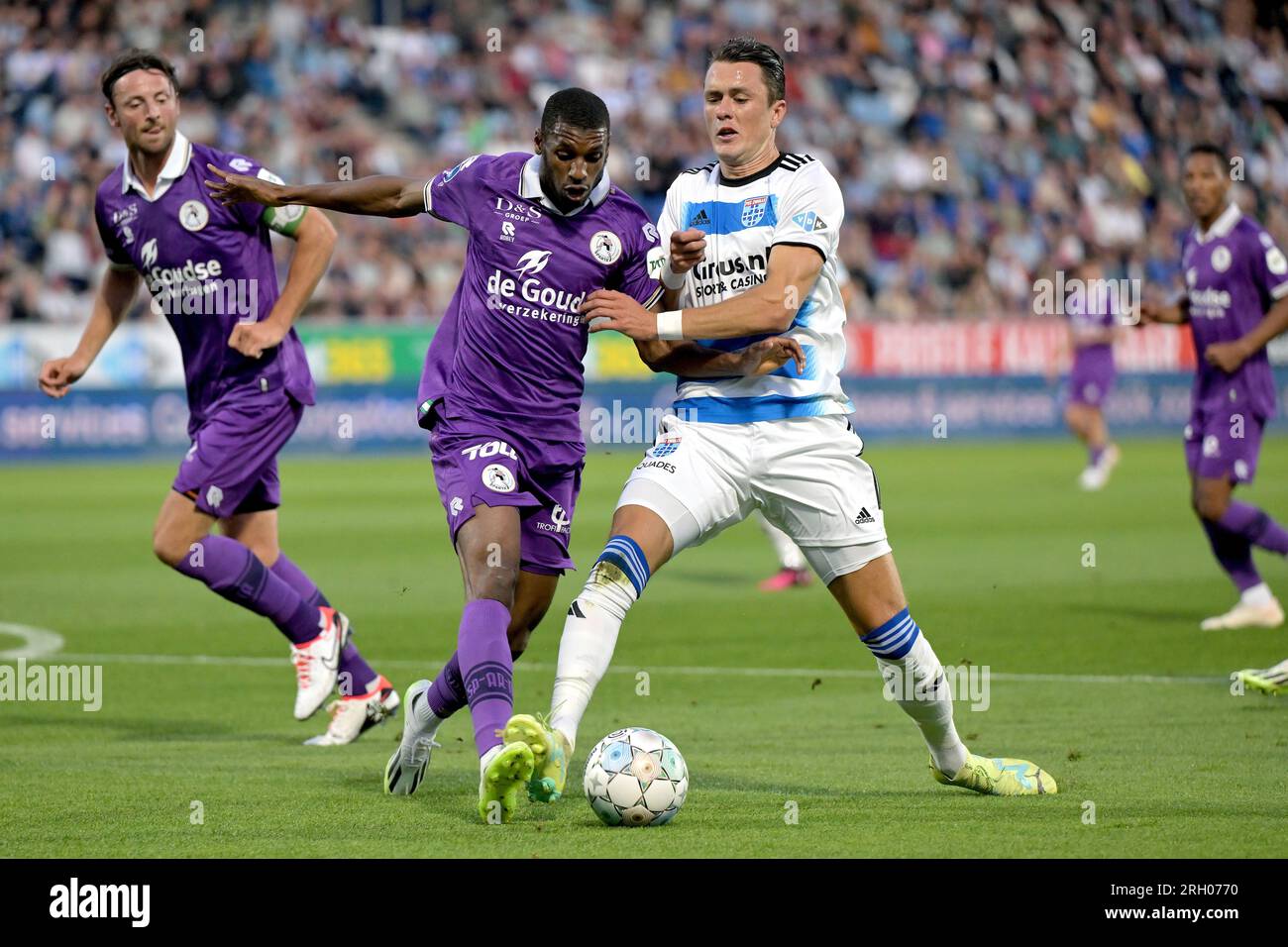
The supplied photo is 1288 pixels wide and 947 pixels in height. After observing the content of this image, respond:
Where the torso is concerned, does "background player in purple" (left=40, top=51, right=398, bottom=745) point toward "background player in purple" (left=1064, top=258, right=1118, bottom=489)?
no

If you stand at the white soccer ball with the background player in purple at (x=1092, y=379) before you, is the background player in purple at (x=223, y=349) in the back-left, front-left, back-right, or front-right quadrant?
front-left

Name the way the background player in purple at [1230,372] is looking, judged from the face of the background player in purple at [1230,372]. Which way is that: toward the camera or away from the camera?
toward the camera

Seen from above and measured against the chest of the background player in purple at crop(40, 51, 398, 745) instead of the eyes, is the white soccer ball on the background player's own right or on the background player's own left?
on the background player's own left

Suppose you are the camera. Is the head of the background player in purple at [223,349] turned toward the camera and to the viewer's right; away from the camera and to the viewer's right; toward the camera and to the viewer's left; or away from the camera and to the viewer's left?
toward the camera and to the viewer's right

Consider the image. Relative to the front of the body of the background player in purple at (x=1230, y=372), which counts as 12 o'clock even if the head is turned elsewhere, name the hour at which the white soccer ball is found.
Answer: The white soccer ball is roughly at 11 o'clock from the background player in purple.

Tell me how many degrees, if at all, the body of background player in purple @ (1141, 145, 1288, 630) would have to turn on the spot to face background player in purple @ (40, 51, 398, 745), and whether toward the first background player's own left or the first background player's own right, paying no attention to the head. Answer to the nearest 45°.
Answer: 0° — they already face them

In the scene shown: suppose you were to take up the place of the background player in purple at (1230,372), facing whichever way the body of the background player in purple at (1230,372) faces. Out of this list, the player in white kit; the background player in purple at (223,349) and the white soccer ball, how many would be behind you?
0

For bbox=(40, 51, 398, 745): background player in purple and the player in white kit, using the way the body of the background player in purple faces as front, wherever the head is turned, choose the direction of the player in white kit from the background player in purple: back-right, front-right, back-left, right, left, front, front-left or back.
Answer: left

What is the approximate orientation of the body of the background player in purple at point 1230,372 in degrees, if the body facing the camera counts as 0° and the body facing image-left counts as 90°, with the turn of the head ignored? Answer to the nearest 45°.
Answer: approximately 45°

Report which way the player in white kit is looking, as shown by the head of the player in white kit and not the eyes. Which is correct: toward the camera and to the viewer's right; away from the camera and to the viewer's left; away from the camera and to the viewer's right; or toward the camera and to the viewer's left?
toward the camera and to the viewer's left

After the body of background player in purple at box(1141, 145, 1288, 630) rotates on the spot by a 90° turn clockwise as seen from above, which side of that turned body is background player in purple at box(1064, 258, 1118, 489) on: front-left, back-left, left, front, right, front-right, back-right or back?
front-right
